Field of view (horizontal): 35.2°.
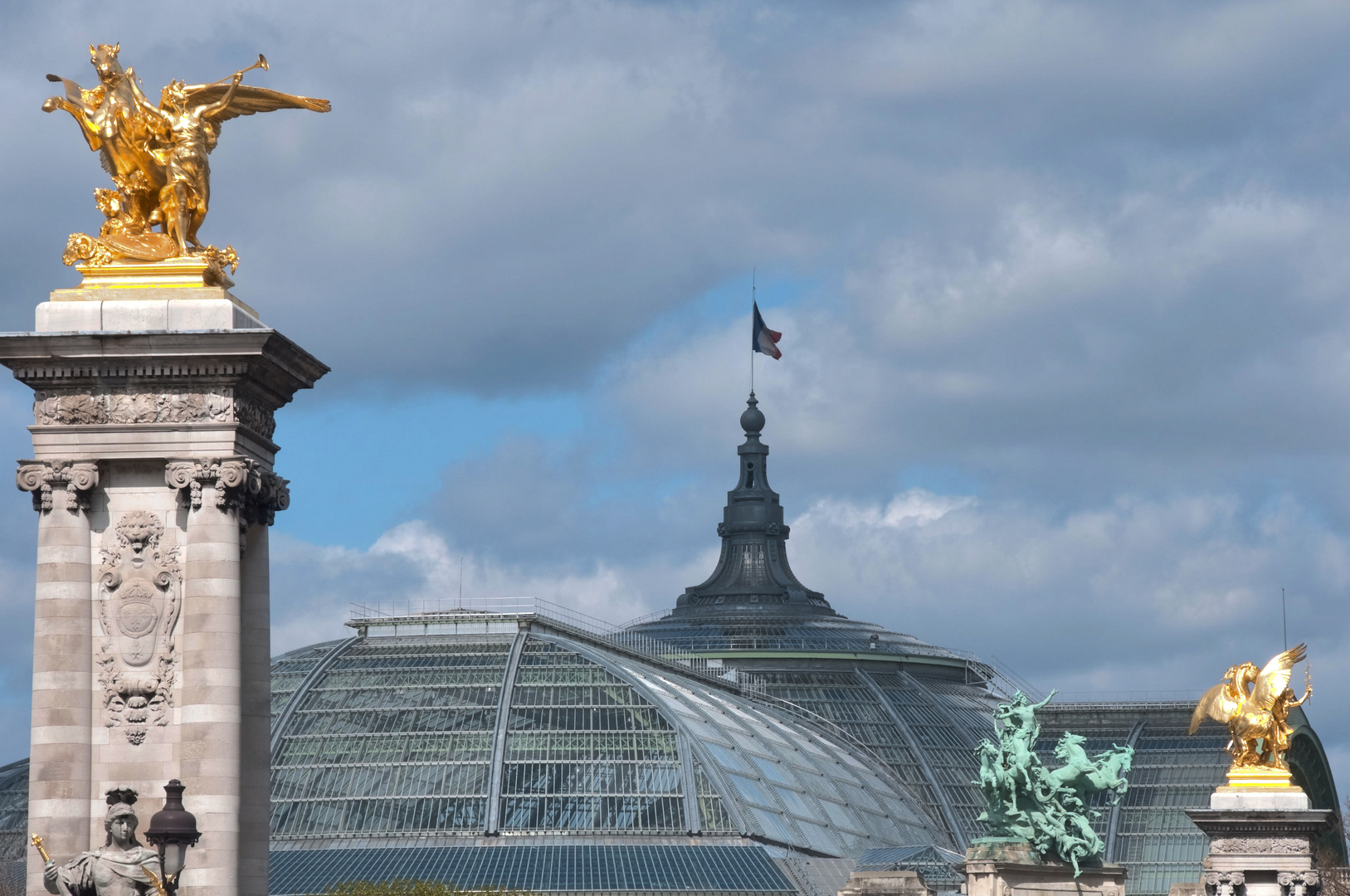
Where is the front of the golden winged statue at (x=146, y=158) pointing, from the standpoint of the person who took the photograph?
facing the viewer and to the left of the viewer

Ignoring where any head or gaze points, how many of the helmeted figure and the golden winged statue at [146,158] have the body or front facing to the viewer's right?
0

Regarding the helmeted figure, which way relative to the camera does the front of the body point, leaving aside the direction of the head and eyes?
toward the camera
